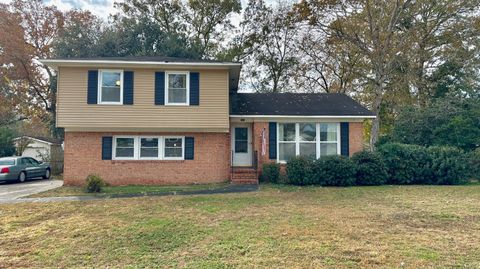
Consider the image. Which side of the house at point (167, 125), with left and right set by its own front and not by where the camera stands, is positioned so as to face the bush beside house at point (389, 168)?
left

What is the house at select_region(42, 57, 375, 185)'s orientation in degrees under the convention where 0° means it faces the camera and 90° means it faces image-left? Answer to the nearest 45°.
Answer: approximately 0°

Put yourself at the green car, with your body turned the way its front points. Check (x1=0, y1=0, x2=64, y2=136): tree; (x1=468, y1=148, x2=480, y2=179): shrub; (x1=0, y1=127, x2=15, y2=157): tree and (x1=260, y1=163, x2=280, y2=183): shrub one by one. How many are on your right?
2

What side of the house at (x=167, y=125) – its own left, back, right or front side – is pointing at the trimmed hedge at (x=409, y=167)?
left

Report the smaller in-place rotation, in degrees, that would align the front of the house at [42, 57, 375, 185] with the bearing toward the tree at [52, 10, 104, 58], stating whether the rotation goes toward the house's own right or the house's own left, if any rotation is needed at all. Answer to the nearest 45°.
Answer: approximately 135° to the house's own right

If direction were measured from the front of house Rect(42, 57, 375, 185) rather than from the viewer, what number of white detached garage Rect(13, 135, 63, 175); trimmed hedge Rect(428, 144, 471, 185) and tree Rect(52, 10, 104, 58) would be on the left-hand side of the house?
1

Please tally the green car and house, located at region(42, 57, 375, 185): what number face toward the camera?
1

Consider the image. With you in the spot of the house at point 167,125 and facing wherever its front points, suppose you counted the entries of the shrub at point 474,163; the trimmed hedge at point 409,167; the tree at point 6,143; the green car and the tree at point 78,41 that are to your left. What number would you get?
2

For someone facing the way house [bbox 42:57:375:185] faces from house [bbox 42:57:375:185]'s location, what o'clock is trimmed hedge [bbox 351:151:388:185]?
The trimmed hedge is roughly at 9 o'clock from the house.
